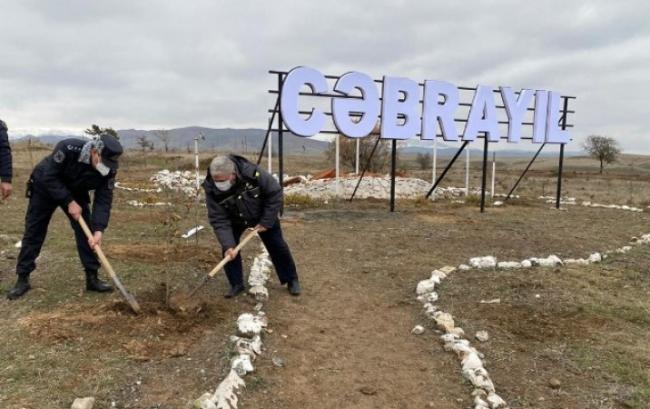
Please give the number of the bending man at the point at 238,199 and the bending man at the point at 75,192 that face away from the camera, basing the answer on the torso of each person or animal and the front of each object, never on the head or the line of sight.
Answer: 0

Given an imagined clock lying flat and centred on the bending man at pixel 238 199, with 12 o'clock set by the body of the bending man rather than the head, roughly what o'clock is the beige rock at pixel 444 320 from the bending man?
The beige rock is roughly at 8 o'clock from the bending man.

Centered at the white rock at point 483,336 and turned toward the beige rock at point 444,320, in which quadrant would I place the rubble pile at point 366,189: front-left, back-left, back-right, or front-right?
front-right

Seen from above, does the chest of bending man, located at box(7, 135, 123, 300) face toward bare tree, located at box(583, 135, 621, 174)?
no

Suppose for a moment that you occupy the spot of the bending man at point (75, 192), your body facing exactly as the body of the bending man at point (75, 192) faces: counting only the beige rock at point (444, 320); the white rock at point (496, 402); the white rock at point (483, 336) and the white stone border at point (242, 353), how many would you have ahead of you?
4

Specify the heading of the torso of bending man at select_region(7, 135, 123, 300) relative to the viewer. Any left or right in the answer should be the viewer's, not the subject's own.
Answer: facing the viewer and to the right of the viewer

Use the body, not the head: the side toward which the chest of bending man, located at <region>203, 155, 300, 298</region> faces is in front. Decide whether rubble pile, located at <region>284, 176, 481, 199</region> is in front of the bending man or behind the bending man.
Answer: behind

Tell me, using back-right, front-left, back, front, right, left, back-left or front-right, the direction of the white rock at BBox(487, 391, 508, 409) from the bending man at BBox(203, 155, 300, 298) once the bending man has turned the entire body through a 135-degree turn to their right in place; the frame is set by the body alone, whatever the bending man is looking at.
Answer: back-right

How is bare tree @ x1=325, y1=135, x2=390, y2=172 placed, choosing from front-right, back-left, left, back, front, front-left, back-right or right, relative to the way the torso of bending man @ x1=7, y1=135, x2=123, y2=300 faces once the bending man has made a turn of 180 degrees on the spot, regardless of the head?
right

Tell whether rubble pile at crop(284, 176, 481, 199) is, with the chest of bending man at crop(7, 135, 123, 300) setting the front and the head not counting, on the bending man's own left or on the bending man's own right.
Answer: on the bending man's own left

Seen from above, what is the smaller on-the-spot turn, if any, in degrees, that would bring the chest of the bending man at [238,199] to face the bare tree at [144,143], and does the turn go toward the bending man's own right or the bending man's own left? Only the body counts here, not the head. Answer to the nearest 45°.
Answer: approximately 135° to the bending man's own right

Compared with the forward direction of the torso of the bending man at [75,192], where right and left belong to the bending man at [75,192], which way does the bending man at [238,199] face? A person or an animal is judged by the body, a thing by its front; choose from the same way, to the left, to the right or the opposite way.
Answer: to the right

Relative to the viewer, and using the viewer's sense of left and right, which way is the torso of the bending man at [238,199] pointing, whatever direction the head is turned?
facing the viewer and to the left of the viewer

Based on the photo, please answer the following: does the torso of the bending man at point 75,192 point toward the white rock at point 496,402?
yes

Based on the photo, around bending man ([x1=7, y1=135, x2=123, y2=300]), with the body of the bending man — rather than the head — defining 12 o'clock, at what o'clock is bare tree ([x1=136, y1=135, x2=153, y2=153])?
The bare tree is roughly at 8 o'clock from the bending man.

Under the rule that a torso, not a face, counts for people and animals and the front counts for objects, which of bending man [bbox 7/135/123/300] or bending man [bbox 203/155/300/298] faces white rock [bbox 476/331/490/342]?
bending man [bbox 7/135/123/300]

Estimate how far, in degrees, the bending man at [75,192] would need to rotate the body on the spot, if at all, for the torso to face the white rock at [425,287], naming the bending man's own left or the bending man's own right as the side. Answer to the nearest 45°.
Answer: approximately 45° to the bending man's own left
